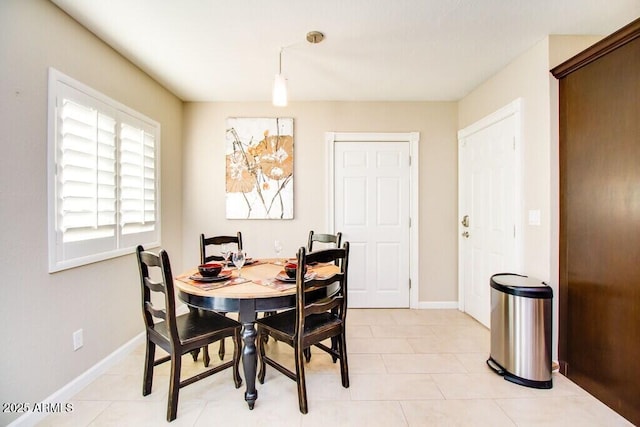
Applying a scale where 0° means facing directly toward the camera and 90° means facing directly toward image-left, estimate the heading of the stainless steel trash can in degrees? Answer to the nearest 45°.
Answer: approximately 45°

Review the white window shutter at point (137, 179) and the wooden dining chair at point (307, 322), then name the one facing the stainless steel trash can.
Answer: the white window shutter

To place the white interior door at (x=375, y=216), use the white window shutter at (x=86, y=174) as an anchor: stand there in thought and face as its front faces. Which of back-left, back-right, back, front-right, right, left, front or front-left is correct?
front-left

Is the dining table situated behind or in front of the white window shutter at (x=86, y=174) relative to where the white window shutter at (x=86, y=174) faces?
in front

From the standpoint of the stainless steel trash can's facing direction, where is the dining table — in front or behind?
in front

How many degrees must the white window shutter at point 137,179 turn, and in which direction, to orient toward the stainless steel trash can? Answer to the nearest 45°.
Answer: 0° — it already faces it

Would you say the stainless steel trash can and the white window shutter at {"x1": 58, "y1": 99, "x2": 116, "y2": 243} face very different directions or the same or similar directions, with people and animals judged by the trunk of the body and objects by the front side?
very different directions

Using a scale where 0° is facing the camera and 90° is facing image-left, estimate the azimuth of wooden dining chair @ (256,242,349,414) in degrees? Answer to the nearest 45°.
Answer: approximately 135°

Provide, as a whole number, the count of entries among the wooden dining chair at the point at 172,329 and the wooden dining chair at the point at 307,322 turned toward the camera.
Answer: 0

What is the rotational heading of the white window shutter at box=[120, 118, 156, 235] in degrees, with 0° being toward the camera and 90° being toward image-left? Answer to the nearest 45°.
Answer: approximately 315°

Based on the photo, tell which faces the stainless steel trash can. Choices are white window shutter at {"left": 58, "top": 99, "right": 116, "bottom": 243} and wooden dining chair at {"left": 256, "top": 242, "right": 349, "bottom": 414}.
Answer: the white window shutter

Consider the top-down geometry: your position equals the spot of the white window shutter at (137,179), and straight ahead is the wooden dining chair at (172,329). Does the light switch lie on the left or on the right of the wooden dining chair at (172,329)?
left

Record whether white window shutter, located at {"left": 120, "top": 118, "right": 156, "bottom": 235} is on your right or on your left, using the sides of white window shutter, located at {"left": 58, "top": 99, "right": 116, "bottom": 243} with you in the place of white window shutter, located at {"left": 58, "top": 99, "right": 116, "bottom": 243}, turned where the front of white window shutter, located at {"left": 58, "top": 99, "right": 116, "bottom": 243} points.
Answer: on your left
